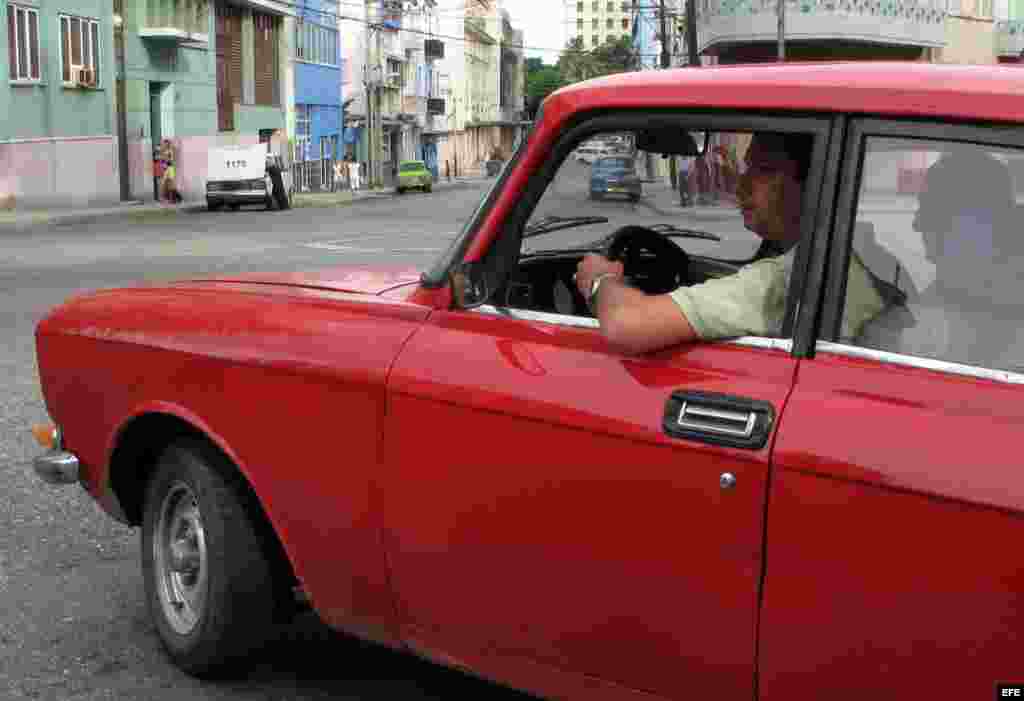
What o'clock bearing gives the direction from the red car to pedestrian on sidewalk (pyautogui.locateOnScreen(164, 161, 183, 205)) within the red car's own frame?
The pedestrian on sidewalk is roughly at 1 o'clock from the red car.

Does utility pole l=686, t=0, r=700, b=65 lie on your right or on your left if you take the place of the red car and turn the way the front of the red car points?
on your right

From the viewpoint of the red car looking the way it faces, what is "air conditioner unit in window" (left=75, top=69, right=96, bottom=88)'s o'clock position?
The air conditioner unit in window is roughly at 1 o'clock from the red car.

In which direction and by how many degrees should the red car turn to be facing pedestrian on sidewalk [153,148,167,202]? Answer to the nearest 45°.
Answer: approximately 45° to its right

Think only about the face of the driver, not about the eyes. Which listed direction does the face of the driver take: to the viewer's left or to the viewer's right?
to the viewer's left

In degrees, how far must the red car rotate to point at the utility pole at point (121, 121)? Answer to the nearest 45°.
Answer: approximately 45° to its right

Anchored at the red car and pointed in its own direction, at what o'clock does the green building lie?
The green building is roughly at 1 o'clock from the red car.

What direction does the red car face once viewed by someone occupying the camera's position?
facing away from the viewer and to the left of the viewer
